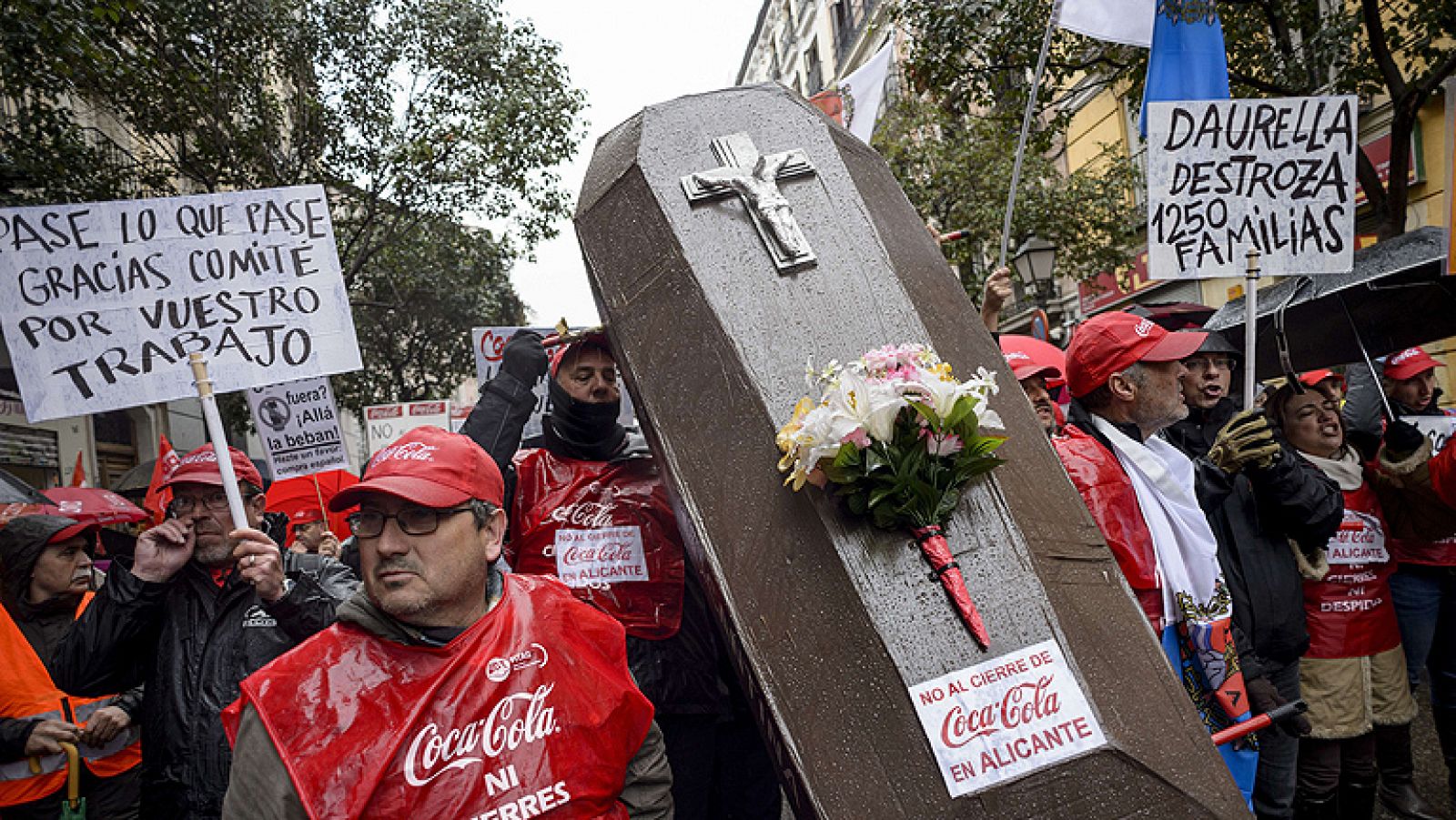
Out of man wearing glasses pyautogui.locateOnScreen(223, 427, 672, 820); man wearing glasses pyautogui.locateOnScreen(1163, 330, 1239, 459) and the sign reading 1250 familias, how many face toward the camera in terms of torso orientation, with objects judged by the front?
3

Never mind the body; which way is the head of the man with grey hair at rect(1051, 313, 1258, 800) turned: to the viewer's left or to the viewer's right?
to the viewer's right

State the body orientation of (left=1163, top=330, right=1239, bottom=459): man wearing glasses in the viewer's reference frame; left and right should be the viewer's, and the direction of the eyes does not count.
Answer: facing the viewer

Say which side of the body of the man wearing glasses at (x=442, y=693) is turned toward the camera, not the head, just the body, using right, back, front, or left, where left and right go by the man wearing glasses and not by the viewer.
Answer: front

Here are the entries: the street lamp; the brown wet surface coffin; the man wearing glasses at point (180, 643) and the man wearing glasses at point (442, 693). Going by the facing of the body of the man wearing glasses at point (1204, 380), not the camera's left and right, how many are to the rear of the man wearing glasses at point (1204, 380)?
1

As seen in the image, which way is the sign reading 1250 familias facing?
toward the camera

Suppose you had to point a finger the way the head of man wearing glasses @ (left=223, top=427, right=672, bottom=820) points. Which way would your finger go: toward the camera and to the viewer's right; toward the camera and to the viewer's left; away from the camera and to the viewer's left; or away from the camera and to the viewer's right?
toward the camera and to the viewer's left

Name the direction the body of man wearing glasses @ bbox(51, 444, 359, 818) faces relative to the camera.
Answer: toward the camera
